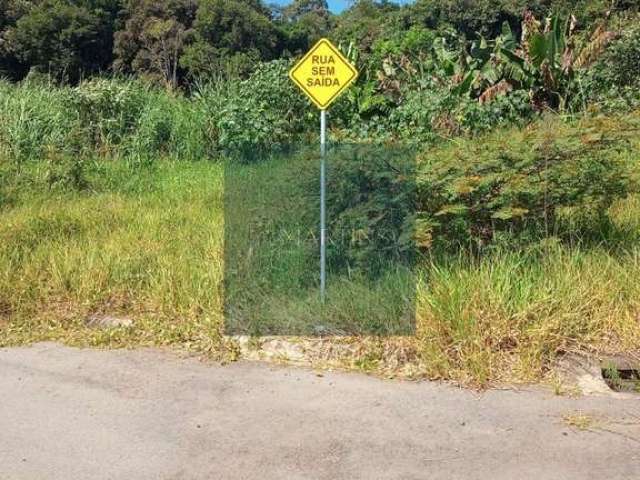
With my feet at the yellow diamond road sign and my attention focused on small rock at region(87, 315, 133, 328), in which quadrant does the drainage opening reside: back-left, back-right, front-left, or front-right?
back-left

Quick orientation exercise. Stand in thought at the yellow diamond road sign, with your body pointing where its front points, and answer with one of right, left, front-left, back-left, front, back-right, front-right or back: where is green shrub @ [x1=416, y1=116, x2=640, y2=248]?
left

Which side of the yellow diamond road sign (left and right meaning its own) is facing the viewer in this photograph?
front

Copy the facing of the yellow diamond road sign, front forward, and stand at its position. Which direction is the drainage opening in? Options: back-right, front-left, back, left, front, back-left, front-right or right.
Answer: front-left

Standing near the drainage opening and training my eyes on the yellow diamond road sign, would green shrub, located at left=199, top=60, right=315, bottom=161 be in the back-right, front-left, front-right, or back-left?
front-right

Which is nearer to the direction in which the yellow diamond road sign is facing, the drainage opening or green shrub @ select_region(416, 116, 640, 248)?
the drainage opening

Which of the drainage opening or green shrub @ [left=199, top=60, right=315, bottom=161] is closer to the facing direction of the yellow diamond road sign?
the drainage opening

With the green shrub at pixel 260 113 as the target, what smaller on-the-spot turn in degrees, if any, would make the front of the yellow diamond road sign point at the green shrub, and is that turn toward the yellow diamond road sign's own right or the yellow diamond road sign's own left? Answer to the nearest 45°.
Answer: approximately 180°

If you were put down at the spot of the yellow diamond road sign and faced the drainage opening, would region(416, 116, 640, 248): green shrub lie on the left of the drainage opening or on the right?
left
